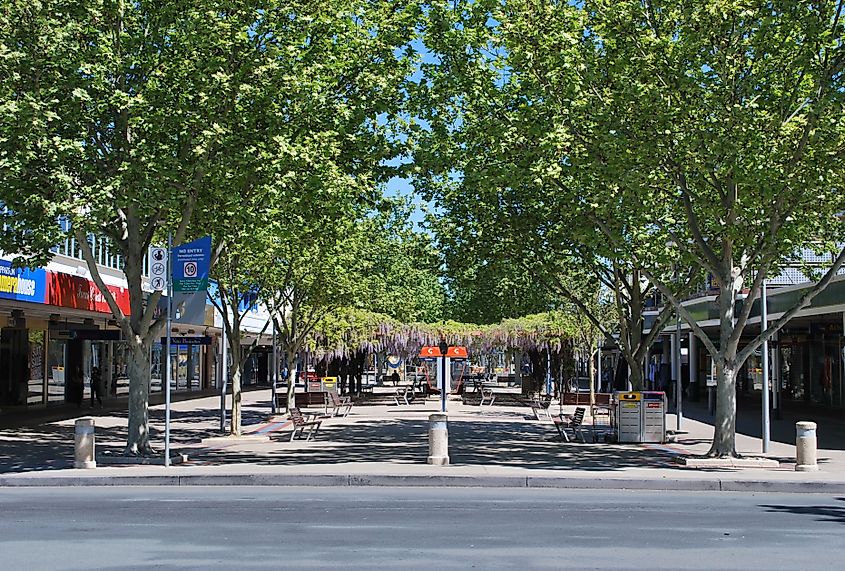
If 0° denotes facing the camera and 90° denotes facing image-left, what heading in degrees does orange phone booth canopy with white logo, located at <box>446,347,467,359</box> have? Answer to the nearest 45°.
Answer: approximately 0°

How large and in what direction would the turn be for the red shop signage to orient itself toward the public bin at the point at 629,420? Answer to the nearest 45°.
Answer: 0° — it already faces it

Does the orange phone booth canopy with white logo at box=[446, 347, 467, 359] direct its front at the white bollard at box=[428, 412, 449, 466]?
yes

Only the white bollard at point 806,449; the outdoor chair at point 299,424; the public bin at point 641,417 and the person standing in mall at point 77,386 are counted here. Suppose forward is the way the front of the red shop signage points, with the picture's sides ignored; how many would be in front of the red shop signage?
3

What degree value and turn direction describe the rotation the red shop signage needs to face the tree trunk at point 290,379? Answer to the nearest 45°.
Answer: approximately 90° to its left

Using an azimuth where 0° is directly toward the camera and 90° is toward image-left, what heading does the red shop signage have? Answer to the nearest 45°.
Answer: approximately 315°
